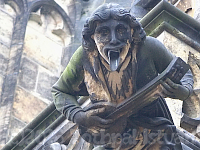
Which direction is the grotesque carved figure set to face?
toward the camera
